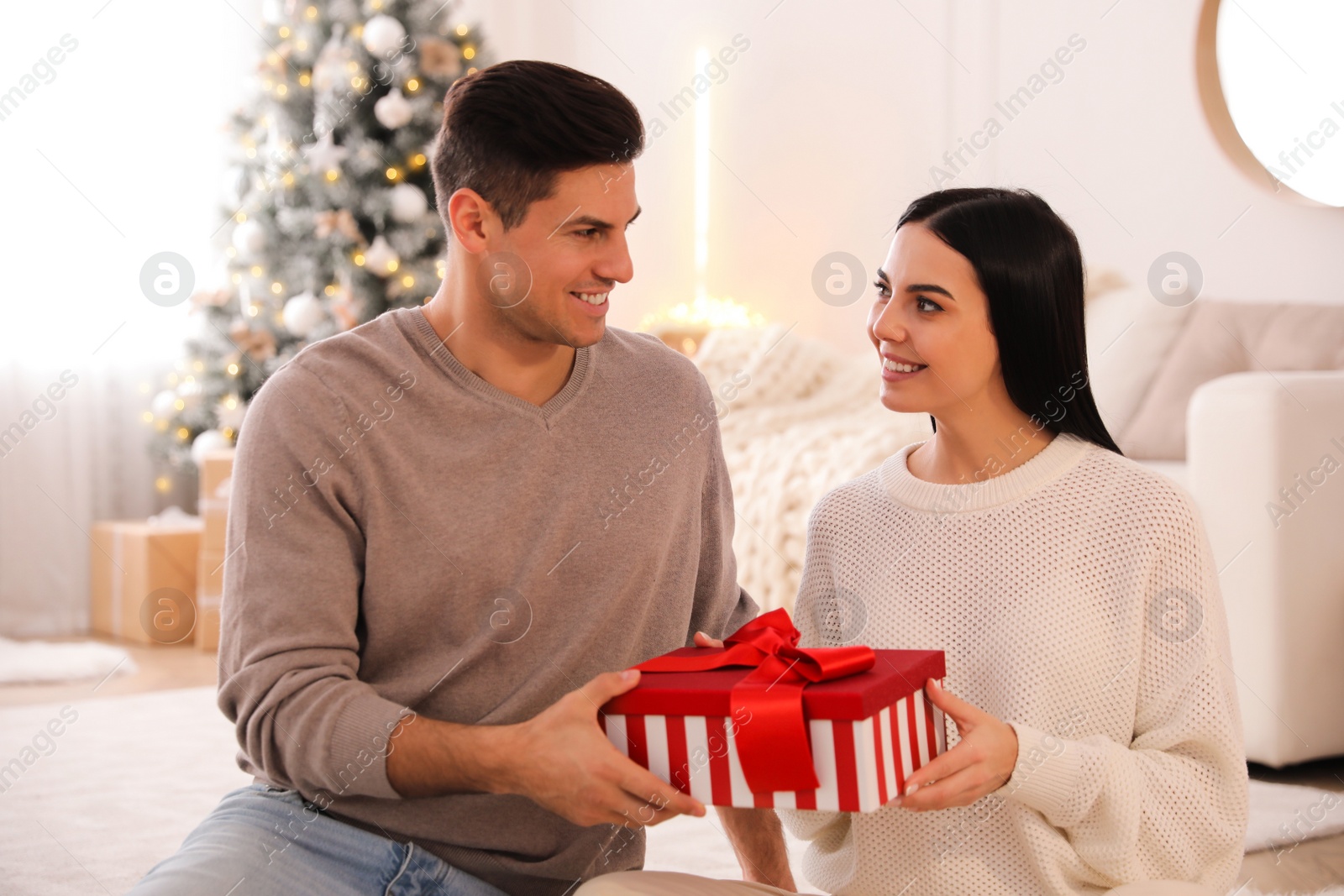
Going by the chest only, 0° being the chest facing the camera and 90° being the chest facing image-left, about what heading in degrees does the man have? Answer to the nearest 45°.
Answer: approximately 315°

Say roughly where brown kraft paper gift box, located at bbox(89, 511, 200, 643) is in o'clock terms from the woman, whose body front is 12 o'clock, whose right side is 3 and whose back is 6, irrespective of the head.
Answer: The brown kraft paper gift box is roughly at 3 o'clock from the woman.

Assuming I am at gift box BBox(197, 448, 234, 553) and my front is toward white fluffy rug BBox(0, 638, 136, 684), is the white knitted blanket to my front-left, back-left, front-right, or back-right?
back-left

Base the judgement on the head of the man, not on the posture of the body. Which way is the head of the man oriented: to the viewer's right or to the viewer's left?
to the viewer's right

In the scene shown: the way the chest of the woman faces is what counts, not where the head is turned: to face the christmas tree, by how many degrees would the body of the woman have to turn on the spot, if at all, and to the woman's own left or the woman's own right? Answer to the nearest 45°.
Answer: approximately 90° to the woman's own right

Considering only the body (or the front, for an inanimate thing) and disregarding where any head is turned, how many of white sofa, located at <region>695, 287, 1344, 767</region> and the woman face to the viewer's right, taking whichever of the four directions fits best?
0

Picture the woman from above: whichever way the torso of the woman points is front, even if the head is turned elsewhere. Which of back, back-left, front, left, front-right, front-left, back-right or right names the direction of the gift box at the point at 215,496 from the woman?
right

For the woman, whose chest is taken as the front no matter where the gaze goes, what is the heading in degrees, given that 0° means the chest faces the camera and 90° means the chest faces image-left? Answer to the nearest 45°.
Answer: approximately 45°

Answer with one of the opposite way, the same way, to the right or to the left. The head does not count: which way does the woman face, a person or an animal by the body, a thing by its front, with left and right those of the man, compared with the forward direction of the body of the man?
to the right

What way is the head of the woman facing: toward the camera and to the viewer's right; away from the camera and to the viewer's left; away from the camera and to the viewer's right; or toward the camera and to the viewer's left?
toward the camera and to the viewer's left

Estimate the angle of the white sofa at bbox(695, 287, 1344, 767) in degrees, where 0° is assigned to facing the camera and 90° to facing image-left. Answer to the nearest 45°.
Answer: approximately 45°
